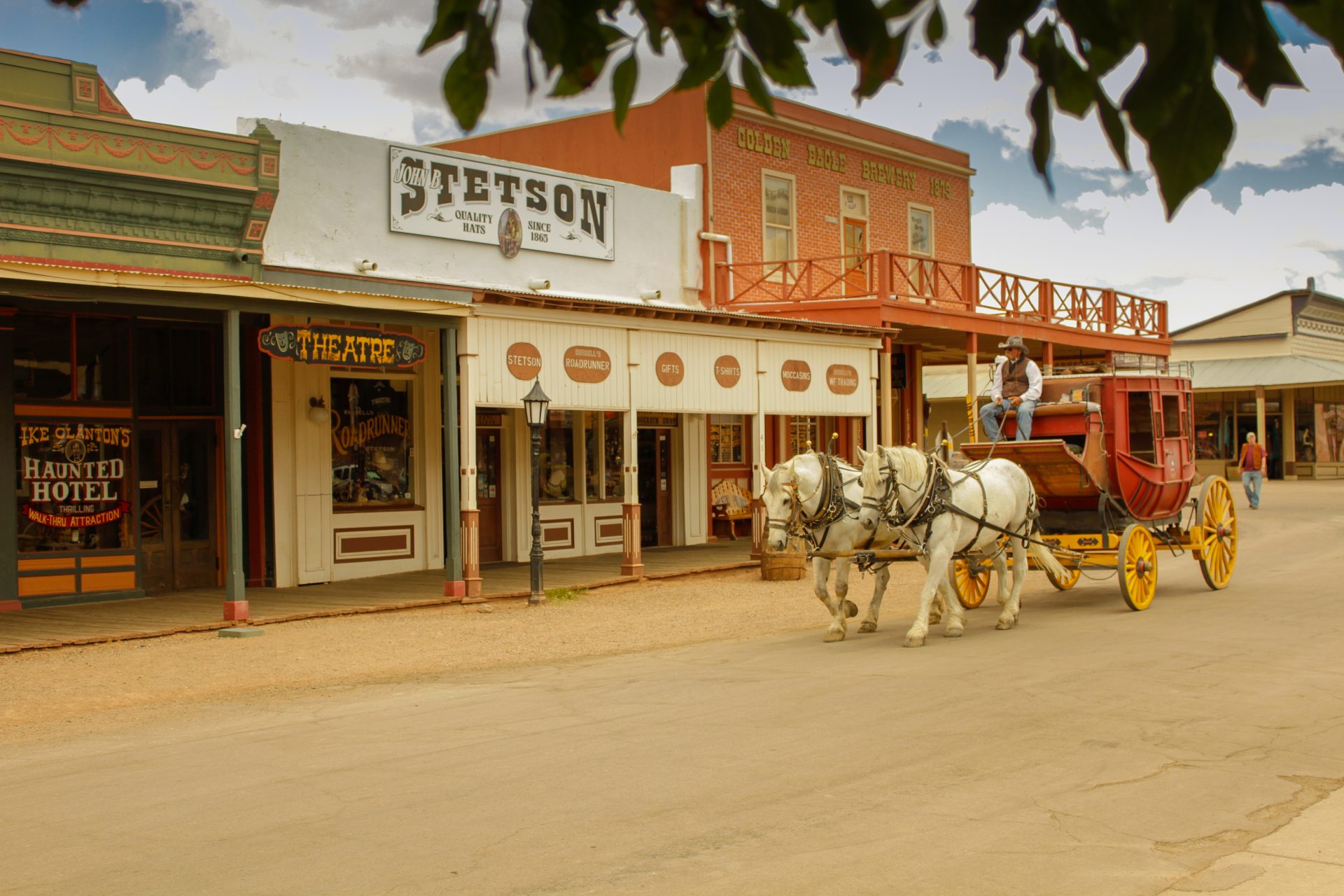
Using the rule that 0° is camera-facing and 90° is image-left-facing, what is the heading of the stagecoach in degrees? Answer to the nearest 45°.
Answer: approximately 45°

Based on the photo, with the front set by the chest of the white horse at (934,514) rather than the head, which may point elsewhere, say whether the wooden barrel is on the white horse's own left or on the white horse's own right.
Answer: on the white horse's own right

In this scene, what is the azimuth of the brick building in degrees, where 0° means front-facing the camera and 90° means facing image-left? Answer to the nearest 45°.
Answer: approximately 315°

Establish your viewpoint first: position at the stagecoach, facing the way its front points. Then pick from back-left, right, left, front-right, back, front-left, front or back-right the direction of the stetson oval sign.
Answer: front-right

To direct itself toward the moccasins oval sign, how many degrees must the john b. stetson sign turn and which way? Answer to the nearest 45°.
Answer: approximately 45° to its left

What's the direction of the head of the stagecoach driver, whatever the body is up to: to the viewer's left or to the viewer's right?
to the viewer's left

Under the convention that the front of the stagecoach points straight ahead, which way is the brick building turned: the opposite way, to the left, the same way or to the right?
to the left

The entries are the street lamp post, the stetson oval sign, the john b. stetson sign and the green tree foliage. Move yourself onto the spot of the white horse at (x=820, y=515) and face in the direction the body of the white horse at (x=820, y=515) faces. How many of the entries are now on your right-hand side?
3

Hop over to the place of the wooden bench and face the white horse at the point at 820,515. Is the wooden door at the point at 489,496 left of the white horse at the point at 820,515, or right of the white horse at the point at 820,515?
right

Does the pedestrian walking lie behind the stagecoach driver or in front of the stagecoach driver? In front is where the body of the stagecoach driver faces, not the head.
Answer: behind

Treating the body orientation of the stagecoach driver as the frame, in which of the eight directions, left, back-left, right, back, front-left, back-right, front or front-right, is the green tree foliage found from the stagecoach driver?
front-left

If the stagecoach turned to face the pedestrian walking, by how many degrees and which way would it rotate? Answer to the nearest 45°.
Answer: approximately 135° to its right
